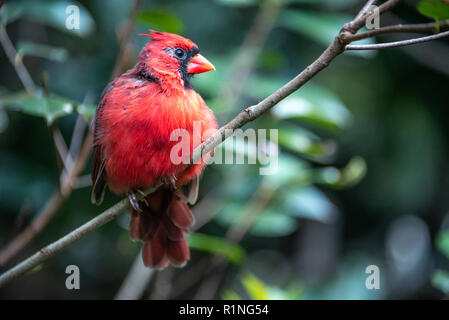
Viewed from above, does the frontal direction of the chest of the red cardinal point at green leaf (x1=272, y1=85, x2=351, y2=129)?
no

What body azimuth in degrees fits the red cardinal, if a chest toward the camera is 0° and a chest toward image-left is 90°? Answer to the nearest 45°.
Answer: approximately 315°

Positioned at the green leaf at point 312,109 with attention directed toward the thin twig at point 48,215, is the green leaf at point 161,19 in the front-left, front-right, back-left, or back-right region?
front-right

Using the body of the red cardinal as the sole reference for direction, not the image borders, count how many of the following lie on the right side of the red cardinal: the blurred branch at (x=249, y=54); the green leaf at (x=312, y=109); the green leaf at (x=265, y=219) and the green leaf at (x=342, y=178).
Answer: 0

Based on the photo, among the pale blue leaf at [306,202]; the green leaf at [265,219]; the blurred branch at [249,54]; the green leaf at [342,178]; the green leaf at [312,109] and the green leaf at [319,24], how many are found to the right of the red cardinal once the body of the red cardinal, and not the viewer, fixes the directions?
0

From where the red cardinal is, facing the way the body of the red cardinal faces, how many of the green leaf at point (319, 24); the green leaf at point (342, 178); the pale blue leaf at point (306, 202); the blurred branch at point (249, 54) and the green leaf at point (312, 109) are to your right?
0

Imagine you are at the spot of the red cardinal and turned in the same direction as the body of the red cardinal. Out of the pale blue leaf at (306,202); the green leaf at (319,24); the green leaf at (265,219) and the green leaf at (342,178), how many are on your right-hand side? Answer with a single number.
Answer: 0

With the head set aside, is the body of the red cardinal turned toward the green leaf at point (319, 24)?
no

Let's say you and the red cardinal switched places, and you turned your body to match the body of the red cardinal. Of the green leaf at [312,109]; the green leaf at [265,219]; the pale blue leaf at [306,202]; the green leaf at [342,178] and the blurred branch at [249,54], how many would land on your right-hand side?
0
